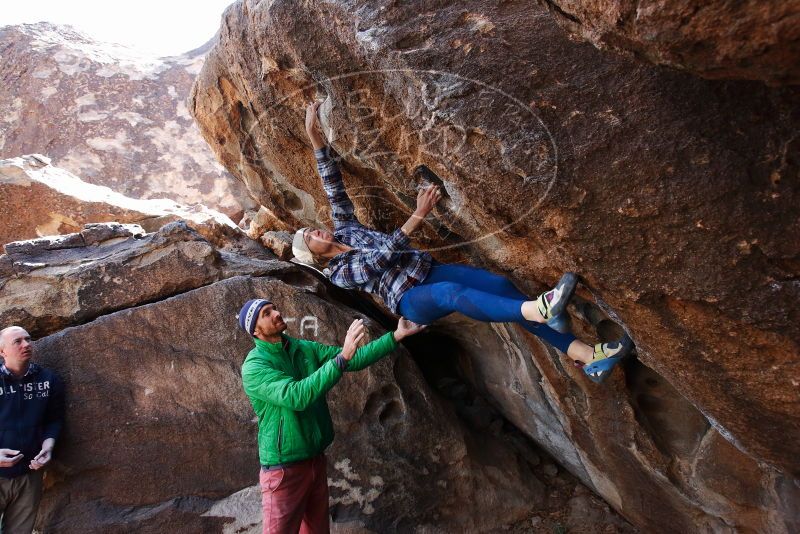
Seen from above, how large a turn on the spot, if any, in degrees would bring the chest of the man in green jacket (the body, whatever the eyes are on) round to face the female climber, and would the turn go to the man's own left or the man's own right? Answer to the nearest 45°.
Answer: approximately 45° to the man's own left

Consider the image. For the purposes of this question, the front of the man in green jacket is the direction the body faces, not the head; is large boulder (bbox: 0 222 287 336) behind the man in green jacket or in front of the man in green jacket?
behind

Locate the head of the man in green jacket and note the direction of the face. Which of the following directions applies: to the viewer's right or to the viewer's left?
to the viewer's right

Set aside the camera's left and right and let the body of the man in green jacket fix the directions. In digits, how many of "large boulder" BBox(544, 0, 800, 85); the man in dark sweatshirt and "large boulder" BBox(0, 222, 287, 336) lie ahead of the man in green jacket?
1

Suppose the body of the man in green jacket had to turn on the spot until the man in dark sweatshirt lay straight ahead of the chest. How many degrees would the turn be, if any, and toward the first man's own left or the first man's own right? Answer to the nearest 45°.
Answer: approximately 180°

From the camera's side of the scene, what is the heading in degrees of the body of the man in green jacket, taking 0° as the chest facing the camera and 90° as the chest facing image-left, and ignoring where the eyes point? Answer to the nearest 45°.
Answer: approximately 315°

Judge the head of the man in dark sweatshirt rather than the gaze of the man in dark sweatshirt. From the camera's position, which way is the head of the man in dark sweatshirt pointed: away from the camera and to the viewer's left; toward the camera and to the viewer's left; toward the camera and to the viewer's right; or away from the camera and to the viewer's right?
toward the camera and to the viewer's right

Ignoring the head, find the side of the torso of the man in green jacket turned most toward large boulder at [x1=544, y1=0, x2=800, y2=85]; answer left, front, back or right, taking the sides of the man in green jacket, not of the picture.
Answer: front
